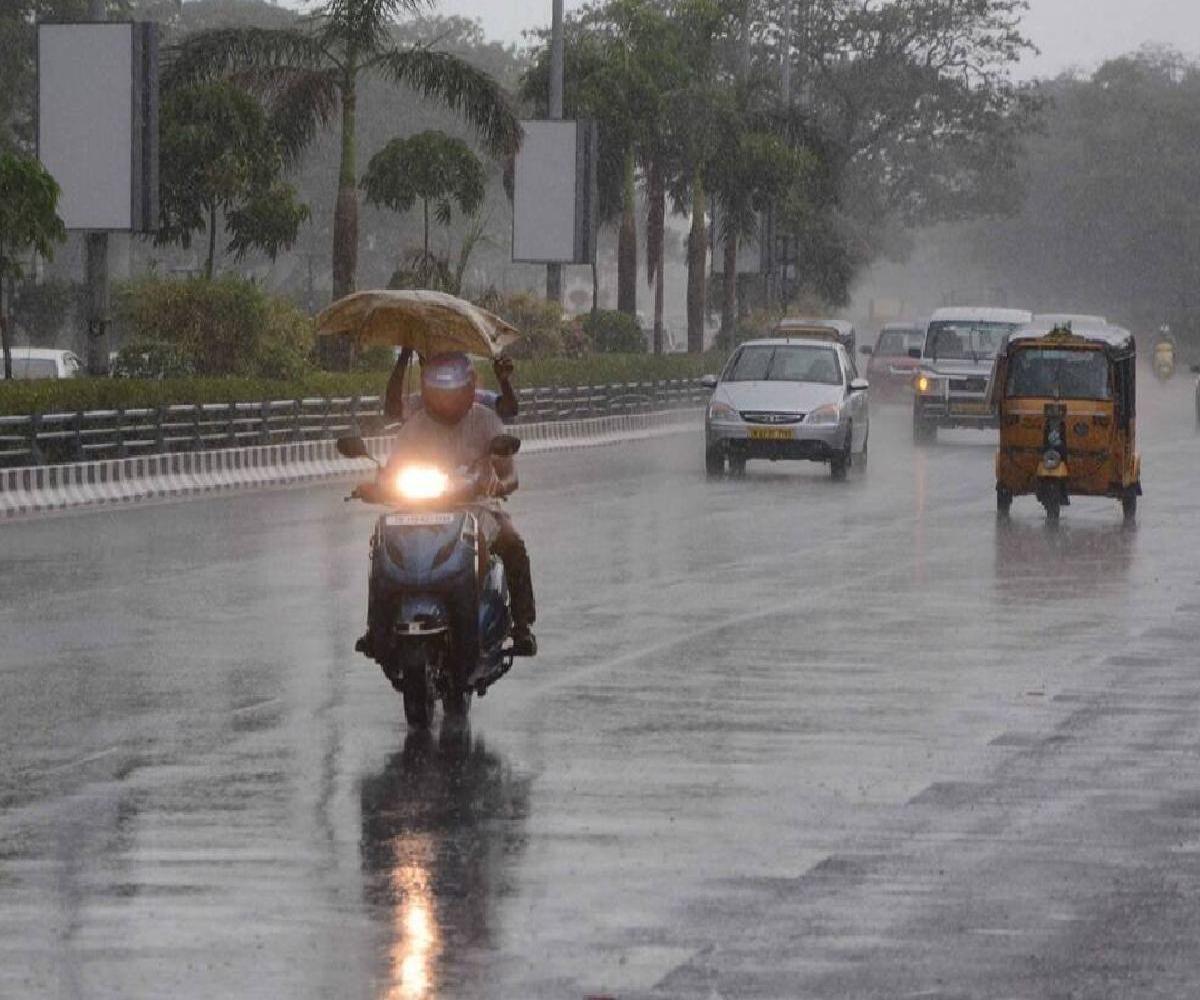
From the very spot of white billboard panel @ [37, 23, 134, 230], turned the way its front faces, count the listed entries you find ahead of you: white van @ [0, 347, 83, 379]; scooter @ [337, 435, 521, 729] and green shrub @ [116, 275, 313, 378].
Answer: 1

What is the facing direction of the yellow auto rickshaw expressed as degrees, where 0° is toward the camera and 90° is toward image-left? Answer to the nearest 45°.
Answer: approximately 0°

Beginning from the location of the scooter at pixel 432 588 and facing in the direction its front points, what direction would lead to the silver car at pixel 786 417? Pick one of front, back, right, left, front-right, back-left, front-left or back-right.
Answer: back

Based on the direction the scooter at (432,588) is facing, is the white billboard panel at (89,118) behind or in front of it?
behind

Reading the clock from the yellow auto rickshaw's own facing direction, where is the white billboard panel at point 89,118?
The white billboard panel is roughly at 4 o'clock from the yellow auto rickshaw.

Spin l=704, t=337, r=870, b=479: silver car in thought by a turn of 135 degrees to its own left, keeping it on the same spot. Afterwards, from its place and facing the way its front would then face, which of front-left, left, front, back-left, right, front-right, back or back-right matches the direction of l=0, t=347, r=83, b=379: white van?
left
